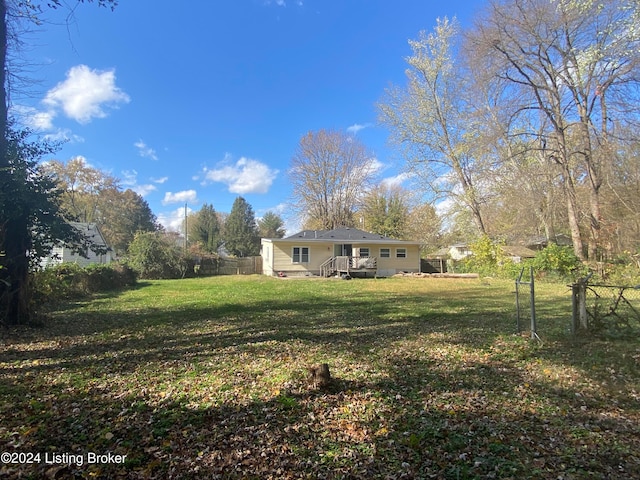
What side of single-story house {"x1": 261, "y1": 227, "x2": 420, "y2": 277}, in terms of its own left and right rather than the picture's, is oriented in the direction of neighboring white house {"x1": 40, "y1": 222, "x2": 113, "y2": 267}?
left

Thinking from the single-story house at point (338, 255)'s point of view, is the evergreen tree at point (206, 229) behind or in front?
in front

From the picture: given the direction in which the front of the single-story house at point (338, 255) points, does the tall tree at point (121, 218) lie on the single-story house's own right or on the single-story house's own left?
on the single-story house's own left

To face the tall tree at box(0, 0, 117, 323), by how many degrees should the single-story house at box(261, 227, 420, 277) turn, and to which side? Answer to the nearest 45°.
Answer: approximately 180°

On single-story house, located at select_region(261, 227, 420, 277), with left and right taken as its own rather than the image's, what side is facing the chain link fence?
back

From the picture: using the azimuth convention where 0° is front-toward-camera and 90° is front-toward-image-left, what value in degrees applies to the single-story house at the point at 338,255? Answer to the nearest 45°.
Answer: approximately 180°

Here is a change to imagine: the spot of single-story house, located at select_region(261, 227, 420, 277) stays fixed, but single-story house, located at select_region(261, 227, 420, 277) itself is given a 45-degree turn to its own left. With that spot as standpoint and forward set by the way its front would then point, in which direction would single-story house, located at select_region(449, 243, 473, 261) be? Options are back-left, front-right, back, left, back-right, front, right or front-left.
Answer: right

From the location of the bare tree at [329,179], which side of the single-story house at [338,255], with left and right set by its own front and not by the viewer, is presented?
front

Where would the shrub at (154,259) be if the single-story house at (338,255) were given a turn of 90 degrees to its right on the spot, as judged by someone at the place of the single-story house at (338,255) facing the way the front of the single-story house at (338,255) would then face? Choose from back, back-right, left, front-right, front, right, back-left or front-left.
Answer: back

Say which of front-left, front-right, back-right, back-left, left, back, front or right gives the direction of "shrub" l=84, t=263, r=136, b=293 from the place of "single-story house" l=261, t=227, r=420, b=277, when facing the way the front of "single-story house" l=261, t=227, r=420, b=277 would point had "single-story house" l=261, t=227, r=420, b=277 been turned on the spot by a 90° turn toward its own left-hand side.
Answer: front-left
